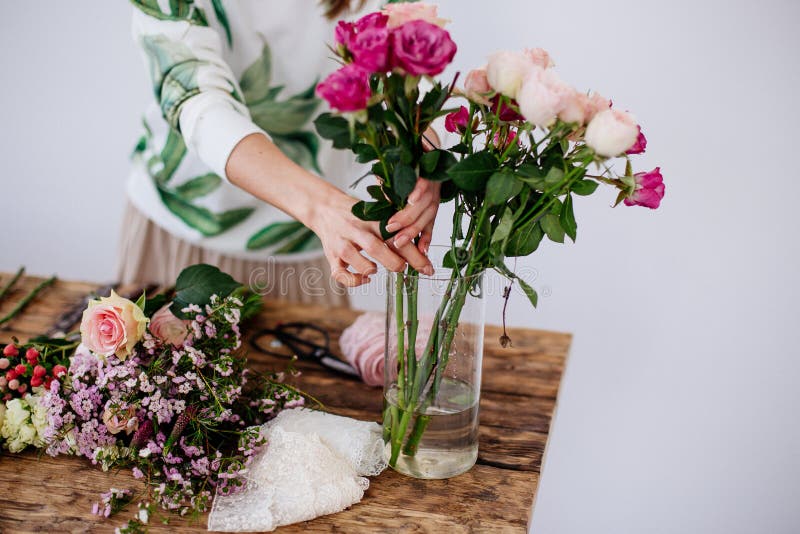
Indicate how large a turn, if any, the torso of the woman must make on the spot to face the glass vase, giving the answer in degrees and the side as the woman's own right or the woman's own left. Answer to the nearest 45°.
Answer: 0° — they already face it

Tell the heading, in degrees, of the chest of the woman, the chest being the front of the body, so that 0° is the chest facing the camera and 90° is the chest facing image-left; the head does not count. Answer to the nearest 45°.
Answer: approximately 315°
